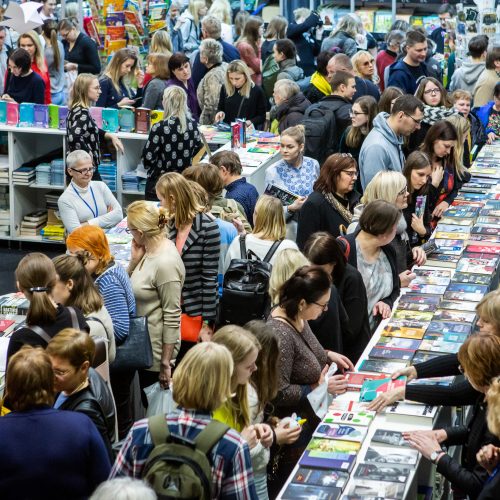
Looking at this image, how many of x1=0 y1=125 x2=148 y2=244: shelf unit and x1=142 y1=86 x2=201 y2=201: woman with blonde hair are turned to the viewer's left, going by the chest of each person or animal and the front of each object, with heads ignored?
0

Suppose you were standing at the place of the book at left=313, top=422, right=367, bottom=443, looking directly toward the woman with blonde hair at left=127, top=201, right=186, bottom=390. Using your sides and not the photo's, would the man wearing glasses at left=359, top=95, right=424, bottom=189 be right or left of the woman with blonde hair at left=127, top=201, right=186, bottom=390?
right

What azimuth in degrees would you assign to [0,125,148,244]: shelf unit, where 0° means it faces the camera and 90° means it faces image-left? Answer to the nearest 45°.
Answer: approximately 0°

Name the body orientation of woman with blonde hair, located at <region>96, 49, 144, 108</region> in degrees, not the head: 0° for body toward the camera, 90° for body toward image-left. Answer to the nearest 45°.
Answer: approximately 315°

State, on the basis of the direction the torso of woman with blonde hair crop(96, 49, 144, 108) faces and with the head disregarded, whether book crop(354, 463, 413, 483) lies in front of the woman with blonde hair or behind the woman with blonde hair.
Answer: in front

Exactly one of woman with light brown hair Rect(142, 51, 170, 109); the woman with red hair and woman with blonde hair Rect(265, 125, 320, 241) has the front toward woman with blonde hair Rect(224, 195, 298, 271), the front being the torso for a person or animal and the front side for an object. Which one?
woman with blonde hair Rect(265, 125, 320, 241)

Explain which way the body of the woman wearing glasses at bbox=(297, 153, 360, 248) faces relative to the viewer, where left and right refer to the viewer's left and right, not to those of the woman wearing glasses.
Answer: facing to the right of the viewer

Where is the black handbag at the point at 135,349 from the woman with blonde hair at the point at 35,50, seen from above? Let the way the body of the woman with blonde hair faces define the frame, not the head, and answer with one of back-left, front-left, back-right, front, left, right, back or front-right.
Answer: front-left

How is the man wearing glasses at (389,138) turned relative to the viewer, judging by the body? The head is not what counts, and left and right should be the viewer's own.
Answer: facing to the right of the viewer

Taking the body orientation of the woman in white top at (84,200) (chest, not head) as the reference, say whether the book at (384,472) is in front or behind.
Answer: in front
